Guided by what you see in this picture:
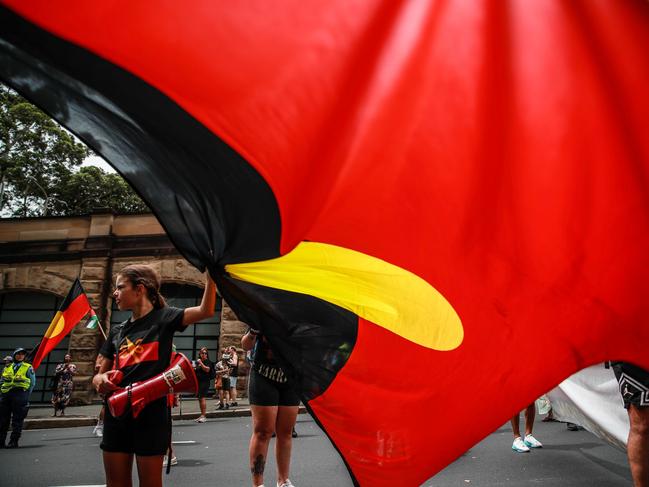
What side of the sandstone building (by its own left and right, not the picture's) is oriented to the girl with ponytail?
front

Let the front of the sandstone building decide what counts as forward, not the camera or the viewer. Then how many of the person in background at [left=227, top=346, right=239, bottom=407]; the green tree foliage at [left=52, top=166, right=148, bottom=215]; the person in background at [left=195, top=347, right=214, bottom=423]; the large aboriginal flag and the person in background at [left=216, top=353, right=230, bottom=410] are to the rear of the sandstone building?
1

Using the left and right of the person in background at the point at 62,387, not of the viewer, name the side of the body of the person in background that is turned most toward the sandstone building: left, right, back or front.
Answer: back

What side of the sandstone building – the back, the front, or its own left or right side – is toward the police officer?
front

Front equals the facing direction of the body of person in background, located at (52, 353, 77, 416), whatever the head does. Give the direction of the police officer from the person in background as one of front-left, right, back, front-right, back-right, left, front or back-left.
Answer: front

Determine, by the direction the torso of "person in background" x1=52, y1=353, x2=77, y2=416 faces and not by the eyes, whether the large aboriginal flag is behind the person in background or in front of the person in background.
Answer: in front

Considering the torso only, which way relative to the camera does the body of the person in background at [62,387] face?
toward the camera

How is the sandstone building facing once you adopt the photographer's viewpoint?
facing the viewer

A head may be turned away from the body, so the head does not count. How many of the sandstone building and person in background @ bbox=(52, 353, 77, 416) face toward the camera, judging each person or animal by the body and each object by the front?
2
